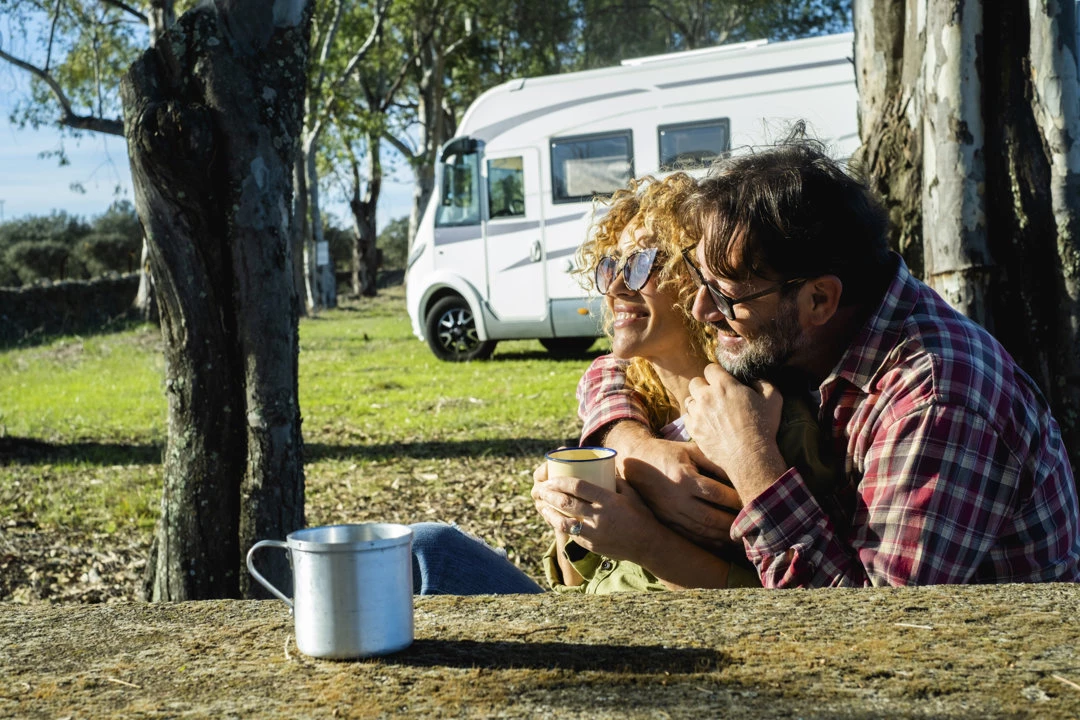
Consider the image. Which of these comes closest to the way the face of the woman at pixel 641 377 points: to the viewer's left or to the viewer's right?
to the viewer's left

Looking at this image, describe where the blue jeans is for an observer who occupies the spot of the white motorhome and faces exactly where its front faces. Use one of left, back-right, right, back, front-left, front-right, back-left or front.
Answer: left

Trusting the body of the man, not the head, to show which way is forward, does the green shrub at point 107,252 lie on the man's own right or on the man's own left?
on the man's own right

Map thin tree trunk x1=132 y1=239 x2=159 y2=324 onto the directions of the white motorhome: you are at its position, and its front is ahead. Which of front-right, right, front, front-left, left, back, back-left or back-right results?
front-right

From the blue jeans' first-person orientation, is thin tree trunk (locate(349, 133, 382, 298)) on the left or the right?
on its right

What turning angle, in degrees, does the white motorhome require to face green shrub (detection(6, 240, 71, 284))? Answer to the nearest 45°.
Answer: approximately 45° to its right

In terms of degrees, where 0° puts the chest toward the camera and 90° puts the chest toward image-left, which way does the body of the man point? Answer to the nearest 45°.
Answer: approximately 90°

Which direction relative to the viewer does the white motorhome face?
to the viewer's left

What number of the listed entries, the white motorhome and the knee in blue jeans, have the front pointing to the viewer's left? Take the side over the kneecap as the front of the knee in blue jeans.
2

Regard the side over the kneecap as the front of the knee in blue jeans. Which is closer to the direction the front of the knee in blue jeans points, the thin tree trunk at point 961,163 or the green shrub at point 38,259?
the green shrub

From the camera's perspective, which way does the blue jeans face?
to the viewer's left
